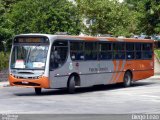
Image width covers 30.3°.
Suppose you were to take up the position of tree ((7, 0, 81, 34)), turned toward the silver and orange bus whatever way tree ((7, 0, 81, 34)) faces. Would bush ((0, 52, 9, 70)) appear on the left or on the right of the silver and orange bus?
right

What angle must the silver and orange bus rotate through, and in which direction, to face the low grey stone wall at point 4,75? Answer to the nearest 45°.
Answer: approximately 90° to its right

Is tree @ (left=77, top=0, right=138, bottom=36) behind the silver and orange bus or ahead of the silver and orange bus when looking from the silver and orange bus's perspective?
behind

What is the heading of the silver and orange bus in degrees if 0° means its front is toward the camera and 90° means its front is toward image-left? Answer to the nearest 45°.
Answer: approximately 45°

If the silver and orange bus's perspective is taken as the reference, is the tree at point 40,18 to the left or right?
on its right

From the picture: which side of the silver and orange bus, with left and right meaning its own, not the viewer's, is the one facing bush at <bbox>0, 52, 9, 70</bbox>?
right
